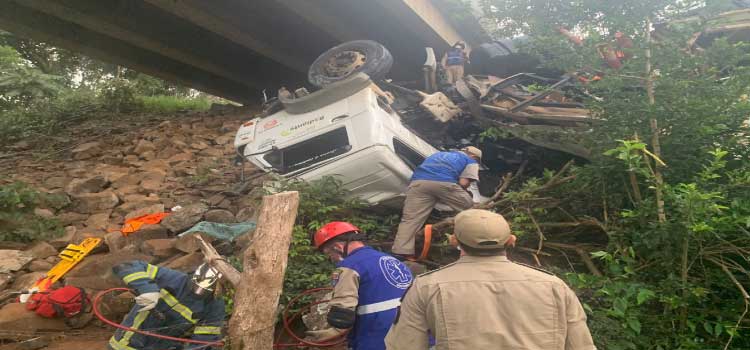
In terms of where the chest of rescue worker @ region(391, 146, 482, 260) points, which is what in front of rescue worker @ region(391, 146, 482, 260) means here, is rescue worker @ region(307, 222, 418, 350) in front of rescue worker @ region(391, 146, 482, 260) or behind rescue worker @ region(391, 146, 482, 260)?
behind

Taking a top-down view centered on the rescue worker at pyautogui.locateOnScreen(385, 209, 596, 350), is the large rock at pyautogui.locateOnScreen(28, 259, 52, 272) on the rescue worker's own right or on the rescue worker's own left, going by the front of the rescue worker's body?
on the rescue worker's own left

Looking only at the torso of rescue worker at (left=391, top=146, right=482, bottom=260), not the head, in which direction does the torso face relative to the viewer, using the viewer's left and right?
facing away from the viewer and to the right of the viewer

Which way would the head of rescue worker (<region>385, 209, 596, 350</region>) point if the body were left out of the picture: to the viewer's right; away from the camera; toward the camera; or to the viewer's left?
away from the camera

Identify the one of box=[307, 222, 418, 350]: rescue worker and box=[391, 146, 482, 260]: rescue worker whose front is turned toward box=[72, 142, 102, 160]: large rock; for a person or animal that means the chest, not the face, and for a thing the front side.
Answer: box=[307, 222, 418, 350]: rescue worker

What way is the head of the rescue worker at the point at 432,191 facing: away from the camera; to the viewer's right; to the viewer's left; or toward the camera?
to the viewer's right

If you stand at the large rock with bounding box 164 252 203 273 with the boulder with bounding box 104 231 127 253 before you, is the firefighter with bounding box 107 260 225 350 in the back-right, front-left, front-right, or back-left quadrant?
back-left

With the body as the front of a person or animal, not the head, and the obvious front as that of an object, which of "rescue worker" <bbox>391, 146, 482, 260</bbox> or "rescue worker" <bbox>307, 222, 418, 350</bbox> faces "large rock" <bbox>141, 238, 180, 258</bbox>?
"rescue worker" <bbox>307, 222, 418, 350</bbox>

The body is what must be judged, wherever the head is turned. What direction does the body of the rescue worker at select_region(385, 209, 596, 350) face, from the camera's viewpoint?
away from the camera

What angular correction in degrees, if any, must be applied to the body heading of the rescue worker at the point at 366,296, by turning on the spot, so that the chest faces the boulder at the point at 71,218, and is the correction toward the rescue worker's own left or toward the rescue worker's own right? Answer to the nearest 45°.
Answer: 0° — they already face it

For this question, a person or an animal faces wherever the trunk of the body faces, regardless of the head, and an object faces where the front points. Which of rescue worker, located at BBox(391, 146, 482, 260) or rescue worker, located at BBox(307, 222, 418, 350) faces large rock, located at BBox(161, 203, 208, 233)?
rescue worker, located at BBox(307, 222, 418, 350)

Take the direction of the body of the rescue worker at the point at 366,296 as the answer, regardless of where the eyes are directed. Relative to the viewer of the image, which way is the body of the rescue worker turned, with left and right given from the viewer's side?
facing away from the viewer and to the left of the viewer

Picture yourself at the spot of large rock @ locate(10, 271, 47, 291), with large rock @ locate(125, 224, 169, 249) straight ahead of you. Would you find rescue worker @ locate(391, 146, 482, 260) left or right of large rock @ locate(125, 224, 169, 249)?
right

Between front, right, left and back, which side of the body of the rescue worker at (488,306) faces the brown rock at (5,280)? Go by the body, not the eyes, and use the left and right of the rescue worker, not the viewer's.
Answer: left
